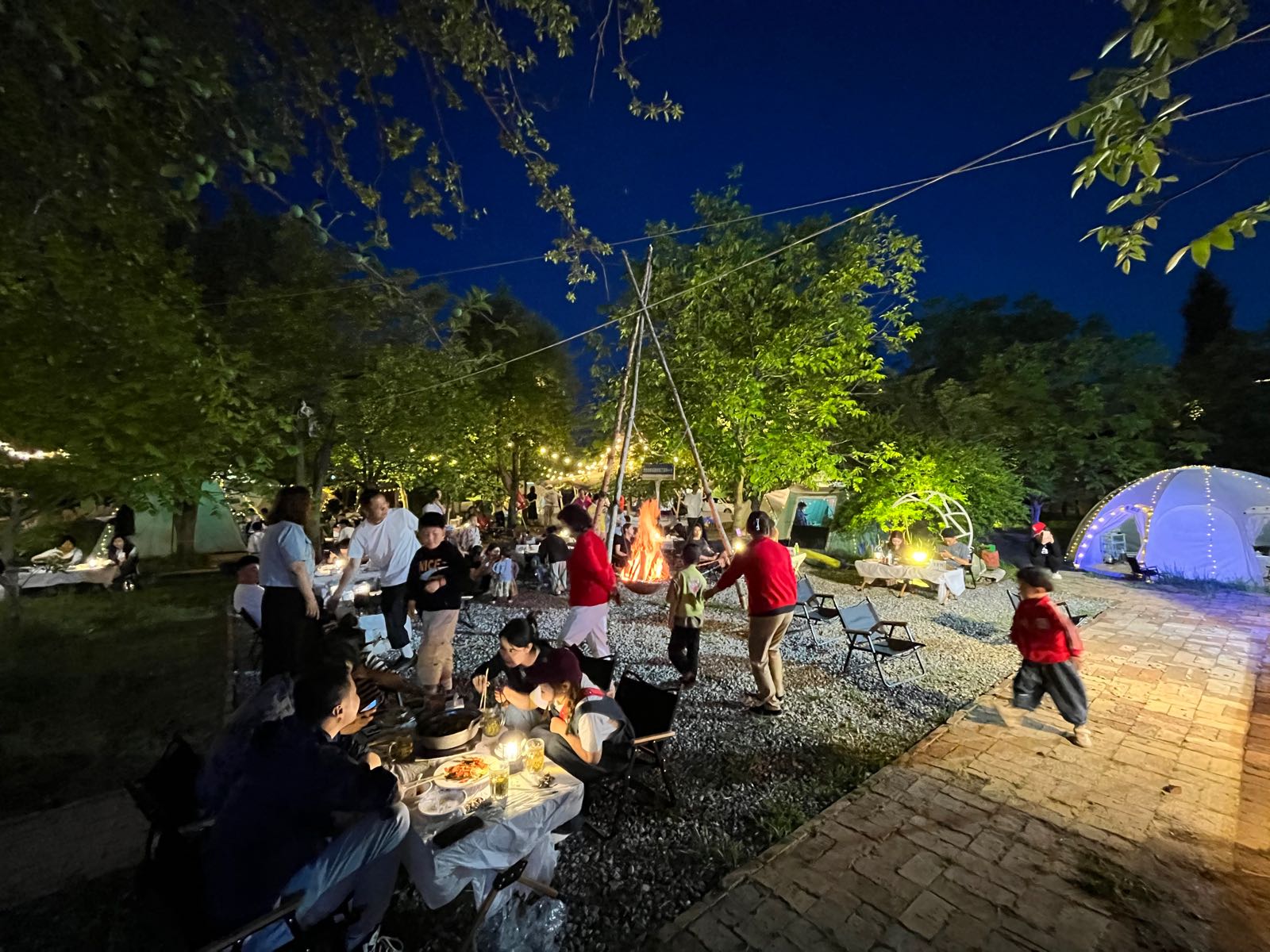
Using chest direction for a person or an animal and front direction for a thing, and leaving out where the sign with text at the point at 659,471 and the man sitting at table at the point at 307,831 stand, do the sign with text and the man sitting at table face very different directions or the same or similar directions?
very different directions

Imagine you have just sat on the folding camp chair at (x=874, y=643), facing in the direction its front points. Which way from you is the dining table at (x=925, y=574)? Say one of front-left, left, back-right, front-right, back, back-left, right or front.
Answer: back-left

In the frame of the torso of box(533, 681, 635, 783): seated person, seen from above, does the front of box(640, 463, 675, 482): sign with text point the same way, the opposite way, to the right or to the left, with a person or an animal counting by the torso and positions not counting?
to the left

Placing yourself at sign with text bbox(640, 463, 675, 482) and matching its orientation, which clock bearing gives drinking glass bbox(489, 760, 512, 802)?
The drinking glass is roughly at 12 o'clock from the sign with text.

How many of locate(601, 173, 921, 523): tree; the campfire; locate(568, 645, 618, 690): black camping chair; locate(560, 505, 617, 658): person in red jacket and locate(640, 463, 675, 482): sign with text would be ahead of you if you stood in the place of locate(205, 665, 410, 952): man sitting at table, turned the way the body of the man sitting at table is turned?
5

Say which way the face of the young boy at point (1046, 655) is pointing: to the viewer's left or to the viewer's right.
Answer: to the viewer's left

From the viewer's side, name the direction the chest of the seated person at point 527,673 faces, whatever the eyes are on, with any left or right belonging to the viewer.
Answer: facing the viewer and to the left of the viewer

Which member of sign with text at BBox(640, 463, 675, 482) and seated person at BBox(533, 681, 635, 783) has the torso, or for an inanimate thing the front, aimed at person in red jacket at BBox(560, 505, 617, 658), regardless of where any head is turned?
the sign with text

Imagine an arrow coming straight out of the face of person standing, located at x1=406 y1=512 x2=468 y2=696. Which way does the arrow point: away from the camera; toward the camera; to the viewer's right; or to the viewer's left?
toward the camera

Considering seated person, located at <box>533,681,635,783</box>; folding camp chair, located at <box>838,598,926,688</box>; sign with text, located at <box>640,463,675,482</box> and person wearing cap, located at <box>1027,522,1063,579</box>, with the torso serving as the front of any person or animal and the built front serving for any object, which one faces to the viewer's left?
the seated person

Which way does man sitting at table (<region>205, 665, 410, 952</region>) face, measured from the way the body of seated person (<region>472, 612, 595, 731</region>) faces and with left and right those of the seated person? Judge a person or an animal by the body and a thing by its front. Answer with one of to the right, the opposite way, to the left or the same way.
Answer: the opposite way

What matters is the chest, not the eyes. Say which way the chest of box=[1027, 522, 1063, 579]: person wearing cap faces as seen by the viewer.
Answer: toward the camera

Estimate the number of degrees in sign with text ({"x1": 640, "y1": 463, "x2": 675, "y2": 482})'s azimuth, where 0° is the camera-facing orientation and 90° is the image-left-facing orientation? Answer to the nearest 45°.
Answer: approximately 0°

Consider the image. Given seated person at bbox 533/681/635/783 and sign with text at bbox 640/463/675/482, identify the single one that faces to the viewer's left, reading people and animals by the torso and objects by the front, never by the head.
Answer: the seated person

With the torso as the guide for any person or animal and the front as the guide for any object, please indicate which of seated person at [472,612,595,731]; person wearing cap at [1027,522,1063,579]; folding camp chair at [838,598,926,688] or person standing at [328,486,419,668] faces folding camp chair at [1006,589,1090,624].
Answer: the person wearing cap

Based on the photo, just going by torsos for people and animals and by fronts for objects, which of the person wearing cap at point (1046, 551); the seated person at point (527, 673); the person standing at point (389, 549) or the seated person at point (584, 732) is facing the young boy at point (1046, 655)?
the person wearing cap

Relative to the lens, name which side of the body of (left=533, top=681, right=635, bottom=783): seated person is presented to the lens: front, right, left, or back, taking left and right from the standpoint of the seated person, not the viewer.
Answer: left
